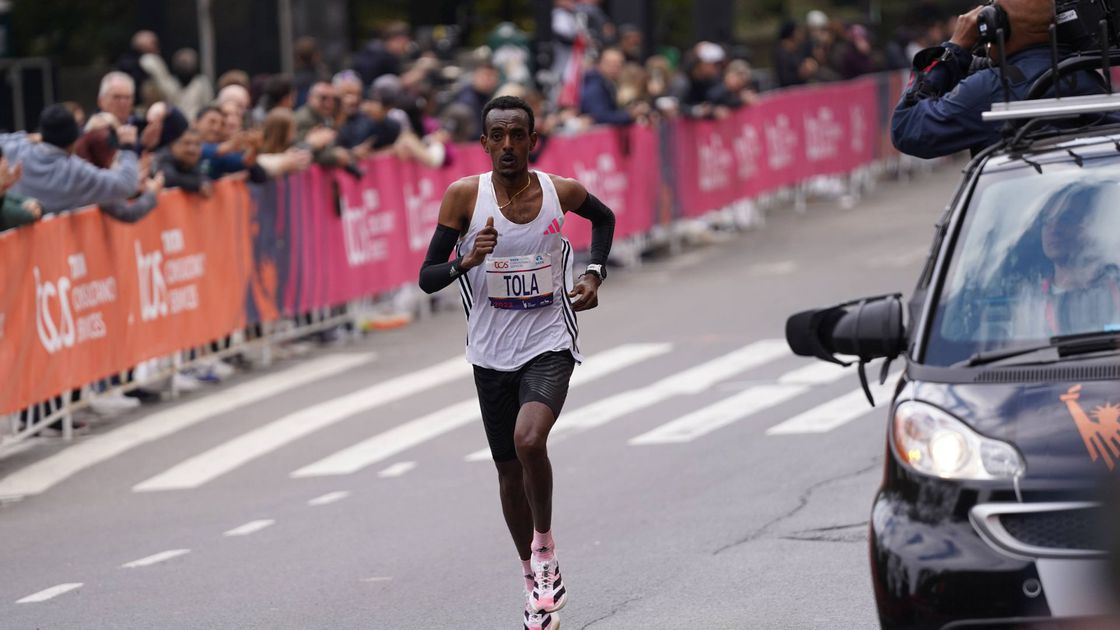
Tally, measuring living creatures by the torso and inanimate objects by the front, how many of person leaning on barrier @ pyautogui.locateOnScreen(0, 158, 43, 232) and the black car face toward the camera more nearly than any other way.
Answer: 1

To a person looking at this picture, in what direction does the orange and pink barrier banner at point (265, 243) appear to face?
facing the viewer and to the right of the viewer

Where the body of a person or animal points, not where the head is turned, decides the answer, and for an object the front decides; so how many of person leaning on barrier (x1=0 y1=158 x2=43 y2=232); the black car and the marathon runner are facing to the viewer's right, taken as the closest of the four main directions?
1

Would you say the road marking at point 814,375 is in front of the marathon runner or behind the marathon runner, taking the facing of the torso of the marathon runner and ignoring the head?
behind

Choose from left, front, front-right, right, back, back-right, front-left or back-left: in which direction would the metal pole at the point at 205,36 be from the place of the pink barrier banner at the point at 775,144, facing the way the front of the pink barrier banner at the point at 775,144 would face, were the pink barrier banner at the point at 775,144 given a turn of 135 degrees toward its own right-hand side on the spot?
front

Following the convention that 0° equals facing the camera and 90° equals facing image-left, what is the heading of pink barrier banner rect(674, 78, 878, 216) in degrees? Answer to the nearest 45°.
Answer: approximately 315°

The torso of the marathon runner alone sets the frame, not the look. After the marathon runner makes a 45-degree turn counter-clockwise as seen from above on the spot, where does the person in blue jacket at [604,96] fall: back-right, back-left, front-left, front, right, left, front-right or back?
back-left

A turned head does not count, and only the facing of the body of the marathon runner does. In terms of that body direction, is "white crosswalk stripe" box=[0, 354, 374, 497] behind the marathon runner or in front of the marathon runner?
behind

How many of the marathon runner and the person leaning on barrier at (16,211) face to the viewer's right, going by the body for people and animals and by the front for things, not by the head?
1

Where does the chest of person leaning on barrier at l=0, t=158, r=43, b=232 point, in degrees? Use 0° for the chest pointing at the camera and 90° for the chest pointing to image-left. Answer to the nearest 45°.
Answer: approximately 270°

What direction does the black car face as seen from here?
toward the camera

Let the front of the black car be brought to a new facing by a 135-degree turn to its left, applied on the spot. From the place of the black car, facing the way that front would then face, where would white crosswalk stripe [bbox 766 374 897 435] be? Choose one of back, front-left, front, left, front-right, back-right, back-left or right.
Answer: front-left

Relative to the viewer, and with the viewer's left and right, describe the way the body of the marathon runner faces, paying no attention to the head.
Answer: facing the viewer
